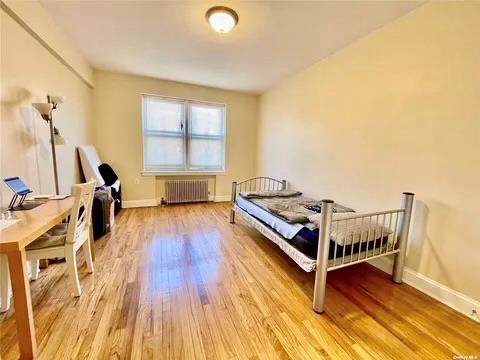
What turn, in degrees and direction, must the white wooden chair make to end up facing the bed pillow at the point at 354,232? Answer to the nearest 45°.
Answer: approximately 180°

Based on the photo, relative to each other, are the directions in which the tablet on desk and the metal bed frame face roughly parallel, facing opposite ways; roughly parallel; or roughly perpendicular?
roughly perpendicular

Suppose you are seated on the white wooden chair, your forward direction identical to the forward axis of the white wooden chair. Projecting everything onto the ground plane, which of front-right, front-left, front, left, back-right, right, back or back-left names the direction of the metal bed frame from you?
back

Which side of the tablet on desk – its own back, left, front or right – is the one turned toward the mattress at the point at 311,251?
front

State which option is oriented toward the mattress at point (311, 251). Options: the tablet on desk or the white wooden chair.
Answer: the tablet on desk

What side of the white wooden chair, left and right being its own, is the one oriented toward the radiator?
right

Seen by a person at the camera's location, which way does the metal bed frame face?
facing the viewer and to the right of the viewer

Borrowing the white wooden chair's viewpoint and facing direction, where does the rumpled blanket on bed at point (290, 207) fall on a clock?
The rumpled blanket on bed is roughly at 5 o'clock from the white wooden chair.

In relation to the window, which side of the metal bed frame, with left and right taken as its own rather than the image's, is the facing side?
back

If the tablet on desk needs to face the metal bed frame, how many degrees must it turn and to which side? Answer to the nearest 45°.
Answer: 0° — it already faces it

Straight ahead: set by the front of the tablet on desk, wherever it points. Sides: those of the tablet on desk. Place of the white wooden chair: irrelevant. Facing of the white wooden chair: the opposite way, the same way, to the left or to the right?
the opposite way

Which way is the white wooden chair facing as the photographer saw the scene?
facing away from the viewer and to the left of the viewer
